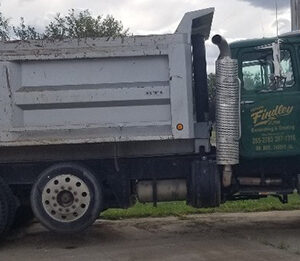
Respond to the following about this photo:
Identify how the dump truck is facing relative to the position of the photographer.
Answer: facing to the right of the viewer
